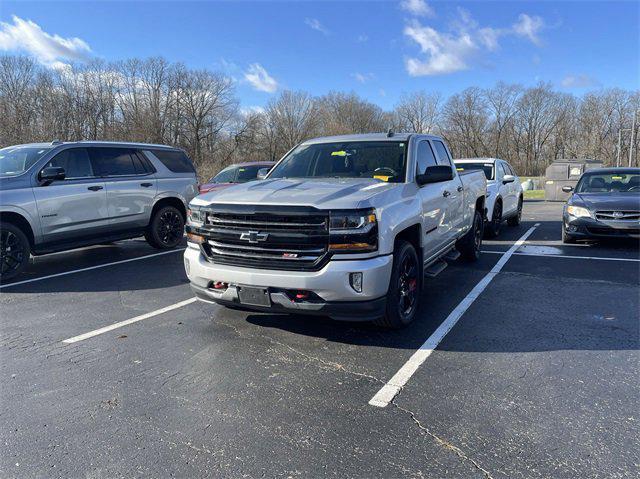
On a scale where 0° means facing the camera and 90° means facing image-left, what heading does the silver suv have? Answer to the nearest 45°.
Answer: approximately 45°

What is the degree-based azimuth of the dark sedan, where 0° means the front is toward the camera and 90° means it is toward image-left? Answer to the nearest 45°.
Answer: approximately 0°

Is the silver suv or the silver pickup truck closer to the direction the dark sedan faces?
the silver pickup truck

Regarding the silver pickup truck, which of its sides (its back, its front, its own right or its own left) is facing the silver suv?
right

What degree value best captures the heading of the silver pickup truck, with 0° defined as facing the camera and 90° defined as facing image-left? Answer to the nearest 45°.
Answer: approximately 45°

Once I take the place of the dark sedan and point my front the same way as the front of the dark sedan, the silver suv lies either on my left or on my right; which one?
on my right

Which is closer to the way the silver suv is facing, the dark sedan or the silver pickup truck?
the silver pickup truck
